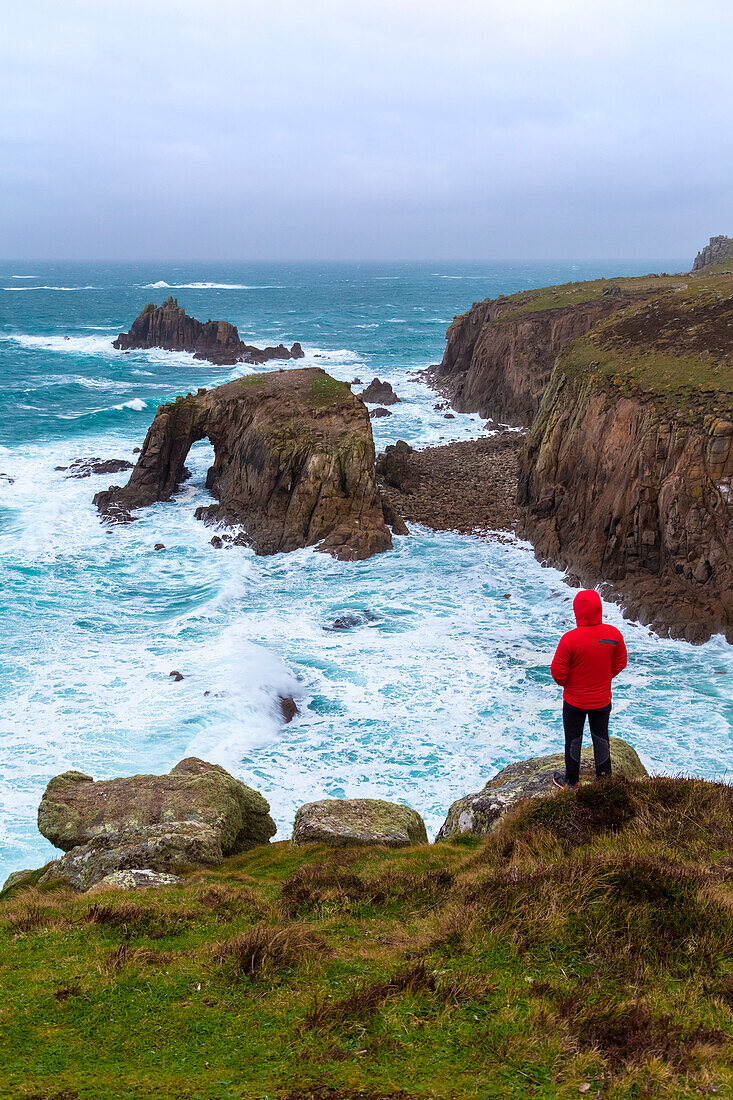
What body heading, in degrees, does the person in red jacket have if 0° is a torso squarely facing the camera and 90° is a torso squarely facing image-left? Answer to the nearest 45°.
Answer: approximately 180°

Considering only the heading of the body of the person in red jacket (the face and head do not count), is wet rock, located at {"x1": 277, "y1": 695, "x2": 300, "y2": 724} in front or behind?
in front

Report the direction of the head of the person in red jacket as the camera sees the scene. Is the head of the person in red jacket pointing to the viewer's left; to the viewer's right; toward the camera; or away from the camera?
away from the camera

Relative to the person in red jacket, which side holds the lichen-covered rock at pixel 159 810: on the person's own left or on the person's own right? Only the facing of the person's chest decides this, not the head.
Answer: on the person's own left

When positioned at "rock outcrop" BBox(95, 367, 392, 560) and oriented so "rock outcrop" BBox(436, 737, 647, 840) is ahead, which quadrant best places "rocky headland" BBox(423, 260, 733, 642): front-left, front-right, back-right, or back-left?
front-left

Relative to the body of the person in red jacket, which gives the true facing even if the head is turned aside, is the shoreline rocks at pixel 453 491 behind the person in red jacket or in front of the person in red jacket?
in front
